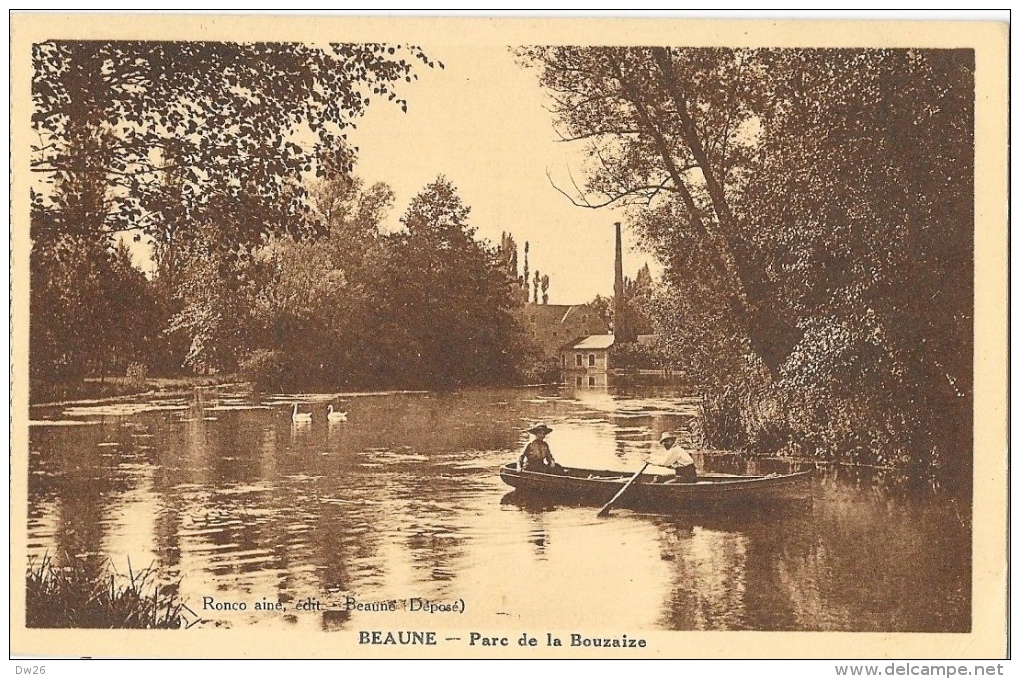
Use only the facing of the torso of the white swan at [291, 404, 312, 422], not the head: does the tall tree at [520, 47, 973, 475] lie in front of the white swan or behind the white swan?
behind

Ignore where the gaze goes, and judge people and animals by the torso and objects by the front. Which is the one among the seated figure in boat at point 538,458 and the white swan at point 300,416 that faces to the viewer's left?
the white swan

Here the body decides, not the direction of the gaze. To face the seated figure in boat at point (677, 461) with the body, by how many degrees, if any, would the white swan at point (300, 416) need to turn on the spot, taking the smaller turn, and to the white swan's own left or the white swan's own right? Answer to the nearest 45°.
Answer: approximately 90° to the white swan's own left

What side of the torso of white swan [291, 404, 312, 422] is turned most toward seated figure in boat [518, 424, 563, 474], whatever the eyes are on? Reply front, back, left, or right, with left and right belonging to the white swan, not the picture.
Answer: left

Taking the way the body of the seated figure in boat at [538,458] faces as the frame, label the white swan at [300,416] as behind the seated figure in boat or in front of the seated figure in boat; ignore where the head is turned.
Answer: behind

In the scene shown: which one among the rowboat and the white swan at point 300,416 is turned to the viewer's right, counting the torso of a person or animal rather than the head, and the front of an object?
the rowboat

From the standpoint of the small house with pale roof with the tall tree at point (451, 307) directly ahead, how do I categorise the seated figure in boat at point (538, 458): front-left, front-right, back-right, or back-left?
front-left

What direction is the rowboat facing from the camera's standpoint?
to the viewer's right

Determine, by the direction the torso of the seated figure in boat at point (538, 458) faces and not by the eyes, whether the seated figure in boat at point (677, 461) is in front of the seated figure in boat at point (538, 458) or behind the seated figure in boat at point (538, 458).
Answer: in front
